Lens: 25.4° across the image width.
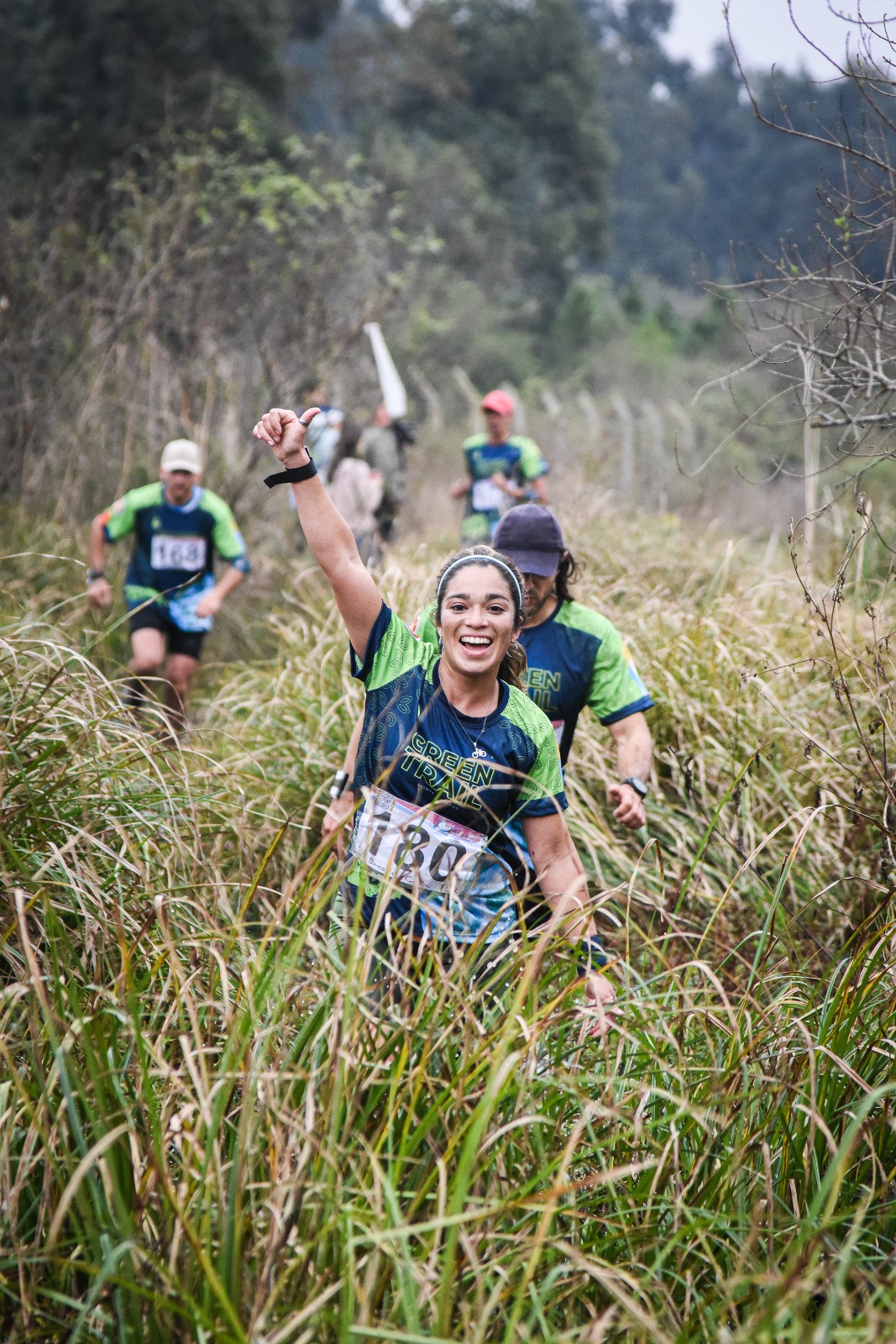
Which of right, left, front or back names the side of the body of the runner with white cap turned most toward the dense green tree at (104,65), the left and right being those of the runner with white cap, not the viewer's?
back

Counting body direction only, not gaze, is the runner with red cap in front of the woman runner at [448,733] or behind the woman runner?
behind

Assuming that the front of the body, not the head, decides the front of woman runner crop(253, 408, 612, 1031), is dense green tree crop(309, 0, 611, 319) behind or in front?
behind

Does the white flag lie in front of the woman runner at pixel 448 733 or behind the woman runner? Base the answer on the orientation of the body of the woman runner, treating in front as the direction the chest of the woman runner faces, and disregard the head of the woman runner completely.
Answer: behind

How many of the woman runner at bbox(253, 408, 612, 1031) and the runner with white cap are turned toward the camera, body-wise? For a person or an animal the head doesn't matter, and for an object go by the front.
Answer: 2

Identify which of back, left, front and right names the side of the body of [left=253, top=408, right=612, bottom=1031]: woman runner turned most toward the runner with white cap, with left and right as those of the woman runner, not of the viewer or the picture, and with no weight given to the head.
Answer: back

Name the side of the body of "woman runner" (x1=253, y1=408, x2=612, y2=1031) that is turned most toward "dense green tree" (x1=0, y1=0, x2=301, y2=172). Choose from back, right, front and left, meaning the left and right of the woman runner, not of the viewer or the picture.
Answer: back

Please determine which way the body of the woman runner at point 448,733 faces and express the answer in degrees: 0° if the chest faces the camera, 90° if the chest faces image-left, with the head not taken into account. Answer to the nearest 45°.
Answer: approximately 0°
